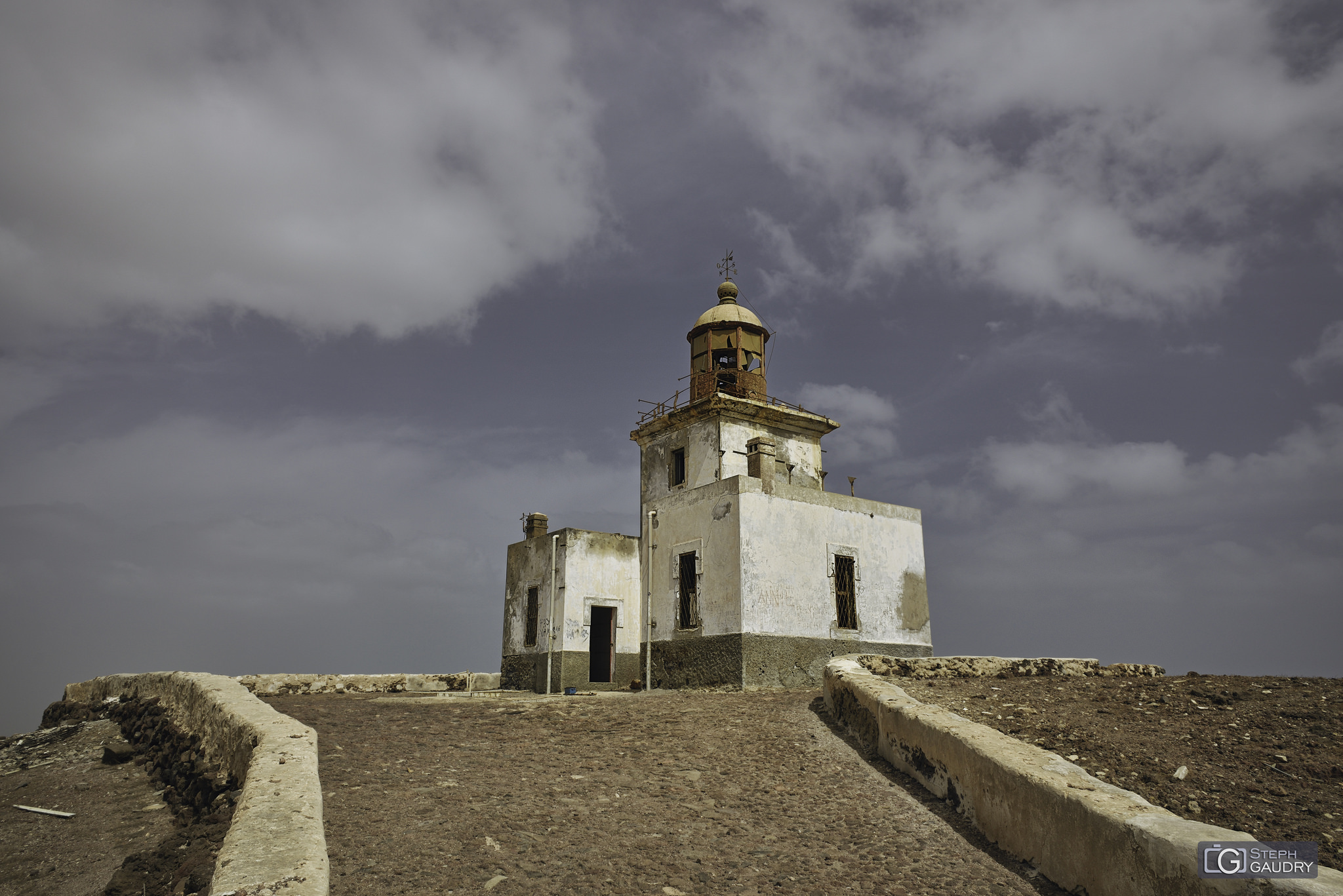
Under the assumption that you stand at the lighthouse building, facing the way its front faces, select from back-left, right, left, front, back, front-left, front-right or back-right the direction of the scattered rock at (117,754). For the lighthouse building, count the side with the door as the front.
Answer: right

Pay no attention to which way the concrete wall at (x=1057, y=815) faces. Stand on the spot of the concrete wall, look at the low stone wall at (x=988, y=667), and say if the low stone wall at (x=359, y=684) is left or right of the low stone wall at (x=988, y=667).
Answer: left

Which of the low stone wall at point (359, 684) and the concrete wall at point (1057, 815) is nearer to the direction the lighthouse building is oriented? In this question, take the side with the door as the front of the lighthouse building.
the concrete wall

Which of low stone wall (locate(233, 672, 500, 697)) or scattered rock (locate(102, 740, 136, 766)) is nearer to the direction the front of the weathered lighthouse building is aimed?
the scattered rock

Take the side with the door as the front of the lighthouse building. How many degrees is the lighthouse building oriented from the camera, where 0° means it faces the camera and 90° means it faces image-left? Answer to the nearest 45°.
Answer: approximately 315°
